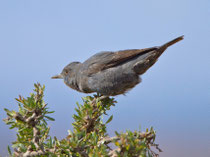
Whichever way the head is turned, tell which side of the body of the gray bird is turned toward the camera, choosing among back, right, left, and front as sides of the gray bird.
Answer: left
